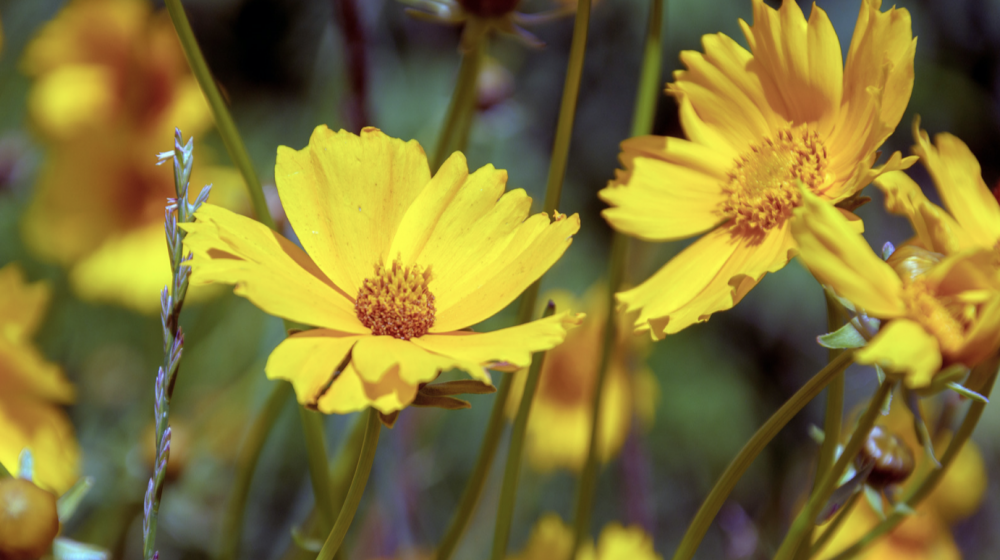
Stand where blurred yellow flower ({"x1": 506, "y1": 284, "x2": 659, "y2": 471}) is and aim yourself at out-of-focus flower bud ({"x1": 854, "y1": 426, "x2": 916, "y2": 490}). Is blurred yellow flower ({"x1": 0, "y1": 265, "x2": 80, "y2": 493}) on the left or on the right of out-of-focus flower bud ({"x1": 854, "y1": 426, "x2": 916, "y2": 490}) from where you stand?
right

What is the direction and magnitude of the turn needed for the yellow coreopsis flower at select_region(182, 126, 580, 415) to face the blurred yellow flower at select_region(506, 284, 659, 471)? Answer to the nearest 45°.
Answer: approximately 180°

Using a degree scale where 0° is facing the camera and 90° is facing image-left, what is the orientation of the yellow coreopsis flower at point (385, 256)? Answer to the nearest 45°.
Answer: approximately 0°
